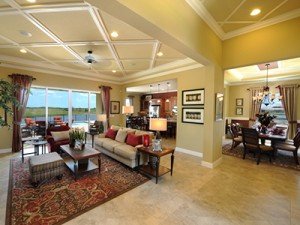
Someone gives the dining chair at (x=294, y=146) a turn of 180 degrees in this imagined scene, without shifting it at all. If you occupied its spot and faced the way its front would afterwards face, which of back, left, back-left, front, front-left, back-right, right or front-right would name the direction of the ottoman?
back-right

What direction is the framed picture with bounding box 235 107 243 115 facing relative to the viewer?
toward the camera

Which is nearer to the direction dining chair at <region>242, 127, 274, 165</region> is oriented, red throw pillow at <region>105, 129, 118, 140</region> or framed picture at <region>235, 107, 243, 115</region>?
the framed picture

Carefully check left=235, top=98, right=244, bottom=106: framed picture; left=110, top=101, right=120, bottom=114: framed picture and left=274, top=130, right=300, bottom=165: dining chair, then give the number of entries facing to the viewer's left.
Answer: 1

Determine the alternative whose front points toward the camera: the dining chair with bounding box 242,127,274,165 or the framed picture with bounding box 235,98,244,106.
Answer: the framed picture

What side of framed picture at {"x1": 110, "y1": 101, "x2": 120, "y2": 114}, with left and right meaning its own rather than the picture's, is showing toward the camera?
front

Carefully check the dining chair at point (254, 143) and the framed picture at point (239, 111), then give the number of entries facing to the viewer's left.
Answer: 0

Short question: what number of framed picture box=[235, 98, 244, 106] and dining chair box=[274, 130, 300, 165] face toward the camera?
1

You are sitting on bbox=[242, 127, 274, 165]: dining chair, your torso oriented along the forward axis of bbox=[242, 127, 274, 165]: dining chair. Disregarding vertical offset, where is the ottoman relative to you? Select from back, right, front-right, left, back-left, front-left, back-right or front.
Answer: back

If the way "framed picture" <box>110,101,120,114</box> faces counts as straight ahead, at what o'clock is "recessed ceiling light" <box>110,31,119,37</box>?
The recessed ceiling light is roughly at 12 o'clock from the framed picture.

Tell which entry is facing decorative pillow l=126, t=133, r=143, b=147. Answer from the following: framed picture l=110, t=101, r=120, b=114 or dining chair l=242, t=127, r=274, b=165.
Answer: the framed picture

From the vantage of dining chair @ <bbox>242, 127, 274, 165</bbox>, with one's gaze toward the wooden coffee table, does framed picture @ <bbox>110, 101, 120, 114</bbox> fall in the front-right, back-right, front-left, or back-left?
front-right

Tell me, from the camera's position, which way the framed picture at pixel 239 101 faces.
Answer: facing the viewer

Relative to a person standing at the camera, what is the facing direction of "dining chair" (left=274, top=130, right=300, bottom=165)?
facing to the left of the viewer

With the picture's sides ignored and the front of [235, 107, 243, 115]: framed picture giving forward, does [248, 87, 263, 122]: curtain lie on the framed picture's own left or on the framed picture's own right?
on the framed picture's own left

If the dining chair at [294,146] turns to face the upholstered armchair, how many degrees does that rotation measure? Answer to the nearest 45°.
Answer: approximately 45° to its left

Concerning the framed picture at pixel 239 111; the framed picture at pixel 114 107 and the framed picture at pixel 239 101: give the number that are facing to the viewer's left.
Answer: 0

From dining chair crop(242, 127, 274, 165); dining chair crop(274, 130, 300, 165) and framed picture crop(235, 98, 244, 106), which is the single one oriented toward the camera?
the framed picture
